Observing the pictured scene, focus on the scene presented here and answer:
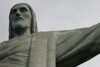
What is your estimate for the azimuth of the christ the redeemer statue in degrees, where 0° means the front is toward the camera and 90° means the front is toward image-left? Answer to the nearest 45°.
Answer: approximately 45°
